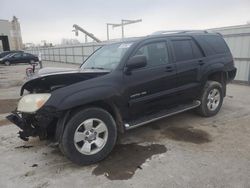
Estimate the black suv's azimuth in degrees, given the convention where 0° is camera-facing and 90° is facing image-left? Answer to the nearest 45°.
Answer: approximately 45°

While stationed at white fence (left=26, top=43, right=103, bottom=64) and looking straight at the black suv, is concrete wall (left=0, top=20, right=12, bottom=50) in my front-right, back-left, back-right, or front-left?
back-right
